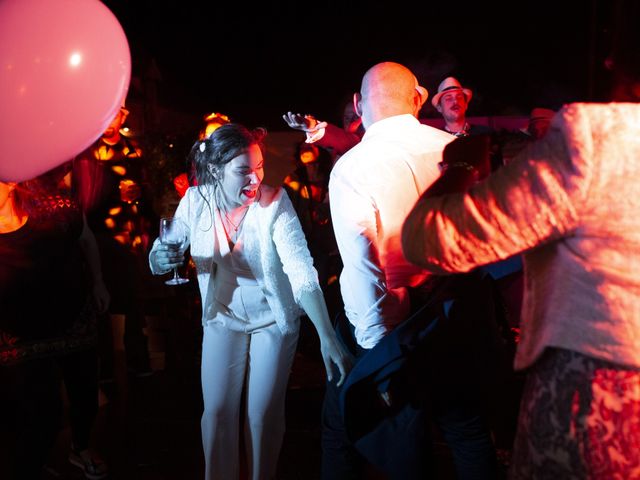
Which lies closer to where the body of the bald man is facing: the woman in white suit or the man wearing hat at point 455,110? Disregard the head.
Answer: the man wearing hat

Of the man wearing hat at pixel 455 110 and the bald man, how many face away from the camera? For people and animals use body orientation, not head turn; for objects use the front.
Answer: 1

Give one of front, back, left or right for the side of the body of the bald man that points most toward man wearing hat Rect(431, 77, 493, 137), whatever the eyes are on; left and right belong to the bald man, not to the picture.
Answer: front

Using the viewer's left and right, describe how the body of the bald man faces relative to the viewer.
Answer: facing away from the viewer

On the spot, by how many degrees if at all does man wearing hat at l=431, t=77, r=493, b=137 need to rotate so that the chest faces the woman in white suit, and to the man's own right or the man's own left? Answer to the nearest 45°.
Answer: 0° — they already face them

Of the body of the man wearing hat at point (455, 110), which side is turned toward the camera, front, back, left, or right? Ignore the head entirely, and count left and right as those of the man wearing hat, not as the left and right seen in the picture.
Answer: front

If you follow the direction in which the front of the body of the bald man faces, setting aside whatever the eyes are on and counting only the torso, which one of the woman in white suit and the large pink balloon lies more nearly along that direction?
the woman in white suit

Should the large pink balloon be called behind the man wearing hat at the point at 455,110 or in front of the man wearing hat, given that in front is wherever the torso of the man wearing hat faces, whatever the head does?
in front

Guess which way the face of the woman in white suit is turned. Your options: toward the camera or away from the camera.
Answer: toward the camera

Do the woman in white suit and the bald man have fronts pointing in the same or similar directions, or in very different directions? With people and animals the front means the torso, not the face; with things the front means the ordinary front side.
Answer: very different directions

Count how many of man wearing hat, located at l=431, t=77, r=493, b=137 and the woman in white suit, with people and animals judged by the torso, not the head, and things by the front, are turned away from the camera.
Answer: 0

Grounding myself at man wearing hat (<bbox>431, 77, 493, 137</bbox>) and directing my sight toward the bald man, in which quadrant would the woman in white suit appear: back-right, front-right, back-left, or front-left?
front-right

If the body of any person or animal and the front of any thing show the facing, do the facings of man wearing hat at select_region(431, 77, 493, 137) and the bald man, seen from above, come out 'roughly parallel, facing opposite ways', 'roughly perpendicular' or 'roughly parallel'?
roughly parallel, facing opposite ways

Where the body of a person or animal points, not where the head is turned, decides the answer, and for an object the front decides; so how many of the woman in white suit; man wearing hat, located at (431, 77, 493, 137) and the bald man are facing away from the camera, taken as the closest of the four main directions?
1

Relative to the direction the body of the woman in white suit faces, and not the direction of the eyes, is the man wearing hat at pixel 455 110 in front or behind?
behind

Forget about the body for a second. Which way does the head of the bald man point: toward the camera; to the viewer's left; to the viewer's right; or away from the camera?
away from the camera

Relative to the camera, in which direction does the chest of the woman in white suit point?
toward the camera

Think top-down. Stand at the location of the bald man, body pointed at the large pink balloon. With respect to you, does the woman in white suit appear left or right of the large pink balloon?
right
